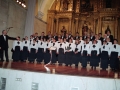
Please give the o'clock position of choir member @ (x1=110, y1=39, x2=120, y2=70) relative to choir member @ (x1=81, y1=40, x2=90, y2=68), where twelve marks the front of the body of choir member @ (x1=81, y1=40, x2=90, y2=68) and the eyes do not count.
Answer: choir member @ (x1=110, y1=39, x2=120, y2=70) is roughly at 8 o'clock from choir member @ (x1=81, y1=40, x2=90, y2=68).

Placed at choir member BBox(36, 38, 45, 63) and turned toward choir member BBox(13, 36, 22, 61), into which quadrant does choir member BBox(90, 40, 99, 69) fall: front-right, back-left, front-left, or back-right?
back-left

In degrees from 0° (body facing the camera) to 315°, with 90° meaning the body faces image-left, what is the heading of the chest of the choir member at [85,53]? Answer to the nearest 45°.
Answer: approximately 45°

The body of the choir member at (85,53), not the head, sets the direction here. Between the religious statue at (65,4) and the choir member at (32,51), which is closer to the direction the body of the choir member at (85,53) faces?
the choir member

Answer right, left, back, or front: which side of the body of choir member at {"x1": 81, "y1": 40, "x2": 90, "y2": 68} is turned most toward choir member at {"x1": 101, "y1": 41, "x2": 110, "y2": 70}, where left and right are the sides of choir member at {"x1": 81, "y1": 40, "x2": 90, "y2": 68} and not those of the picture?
left

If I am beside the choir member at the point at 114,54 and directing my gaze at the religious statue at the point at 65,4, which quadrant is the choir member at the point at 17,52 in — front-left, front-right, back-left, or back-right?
front-left

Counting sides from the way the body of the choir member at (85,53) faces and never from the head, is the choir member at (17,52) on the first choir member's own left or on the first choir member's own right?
on the first choir member's own right

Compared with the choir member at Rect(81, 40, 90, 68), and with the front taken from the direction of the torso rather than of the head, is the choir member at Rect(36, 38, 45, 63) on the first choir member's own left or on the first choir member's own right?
on the first choir member's own right
